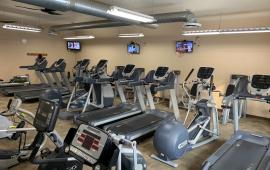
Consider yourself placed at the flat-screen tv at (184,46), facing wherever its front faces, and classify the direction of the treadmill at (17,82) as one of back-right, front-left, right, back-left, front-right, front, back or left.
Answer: right

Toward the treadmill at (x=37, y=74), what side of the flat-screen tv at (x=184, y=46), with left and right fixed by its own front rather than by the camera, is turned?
right

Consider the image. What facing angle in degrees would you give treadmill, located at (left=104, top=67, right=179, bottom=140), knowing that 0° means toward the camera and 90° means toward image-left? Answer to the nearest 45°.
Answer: approximately 225°

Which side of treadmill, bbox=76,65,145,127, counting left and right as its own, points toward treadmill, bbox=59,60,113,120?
left

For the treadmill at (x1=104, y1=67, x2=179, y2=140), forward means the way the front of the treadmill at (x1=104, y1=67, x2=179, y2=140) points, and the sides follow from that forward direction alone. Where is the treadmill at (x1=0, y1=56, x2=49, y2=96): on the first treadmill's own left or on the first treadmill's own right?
on the first treadmill's own left

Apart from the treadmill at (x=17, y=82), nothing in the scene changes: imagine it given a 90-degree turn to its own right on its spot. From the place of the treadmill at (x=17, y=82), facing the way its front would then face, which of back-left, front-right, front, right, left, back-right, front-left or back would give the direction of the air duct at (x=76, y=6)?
front

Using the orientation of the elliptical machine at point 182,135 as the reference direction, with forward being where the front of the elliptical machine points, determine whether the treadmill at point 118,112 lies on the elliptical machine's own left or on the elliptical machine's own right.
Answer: on the elliptical machine's own left

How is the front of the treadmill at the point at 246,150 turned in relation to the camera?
facing away from the viewer and to the right of the viewer

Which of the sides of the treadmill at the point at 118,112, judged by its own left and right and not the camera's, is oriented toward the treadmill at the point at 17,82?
left

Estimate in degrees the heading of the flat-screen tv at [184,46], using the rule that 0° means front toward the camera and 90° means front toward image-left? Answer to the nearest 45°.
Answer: approximately 0°

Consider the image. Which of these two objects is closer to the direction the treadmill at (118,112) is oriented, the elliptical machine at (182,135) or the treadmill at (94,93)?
the treadmill

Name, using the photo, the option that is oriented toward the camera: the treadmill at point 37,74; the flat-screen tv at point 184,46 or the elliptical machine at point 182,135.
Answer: the flat-screen tv
